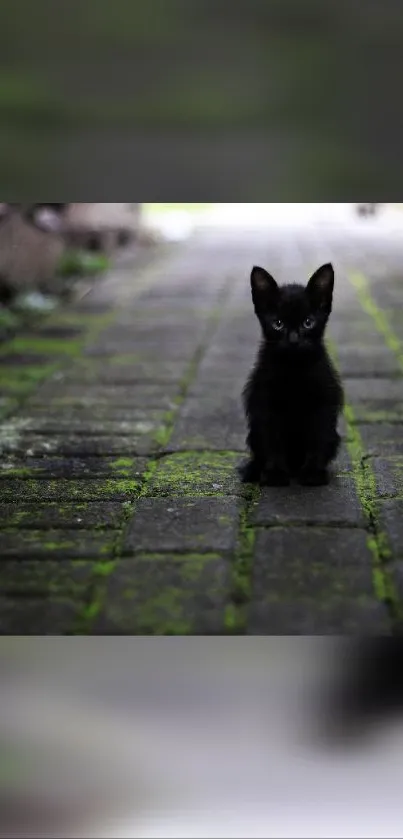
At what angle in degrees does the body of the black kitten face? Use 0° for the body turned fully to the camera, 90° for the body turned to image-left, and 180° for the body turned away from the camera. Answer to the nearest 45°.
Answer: approximately 0°

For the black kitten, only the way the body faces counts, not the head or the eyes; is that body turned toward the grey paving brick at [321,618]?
yes
